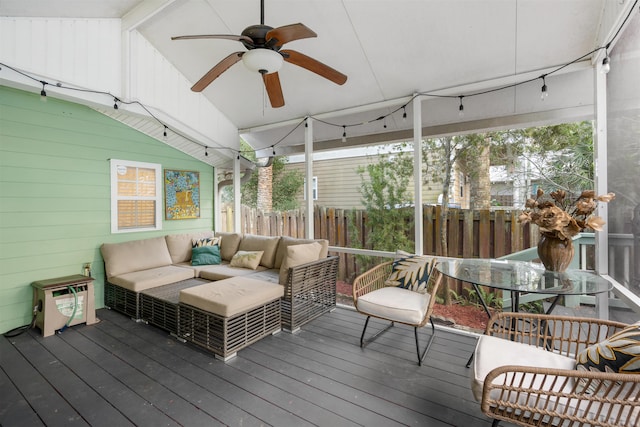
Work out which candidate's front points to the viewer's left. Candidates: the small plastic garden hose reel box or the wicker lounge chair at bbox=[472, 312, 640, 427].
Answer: the wicker lounge chair

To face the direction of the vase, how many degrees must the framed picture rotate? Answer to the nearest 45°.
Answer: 0° — it already faces it

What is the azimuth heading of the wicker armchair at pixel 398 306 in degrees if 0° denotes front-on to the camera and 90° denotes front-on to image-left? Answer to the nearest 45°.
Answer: approximately 45°

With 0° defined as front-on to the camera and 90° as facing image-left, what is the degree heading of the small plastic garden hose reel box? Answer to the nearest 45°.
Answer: approximately 315°

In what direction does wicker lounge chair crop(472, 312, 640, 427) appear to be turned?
to the viewer's left

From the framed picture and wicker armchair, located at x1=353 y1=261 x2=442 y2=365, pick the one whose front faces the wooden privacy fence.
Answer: the framed picture

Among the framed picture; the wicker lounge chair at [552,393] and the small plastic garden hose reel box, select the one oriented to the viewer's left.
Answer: the wicker lounge chair

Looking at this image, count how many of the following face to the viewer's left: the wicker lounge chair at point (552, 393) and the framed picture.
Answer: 1

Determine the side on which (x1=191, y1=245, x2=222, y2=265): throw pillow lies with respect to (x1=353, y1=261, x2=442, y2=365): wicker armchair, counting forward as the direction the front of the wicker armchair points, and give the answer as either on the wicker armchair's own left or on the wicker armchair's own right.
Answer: on the wicker armchair's own right

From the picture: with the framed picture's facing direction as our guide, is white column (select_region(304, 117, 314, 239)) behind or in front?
in front

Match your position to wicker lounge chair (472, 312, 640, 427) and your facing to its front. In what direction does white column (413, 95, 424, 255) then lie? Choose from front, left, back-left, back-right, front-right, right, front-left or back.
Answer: front-right
